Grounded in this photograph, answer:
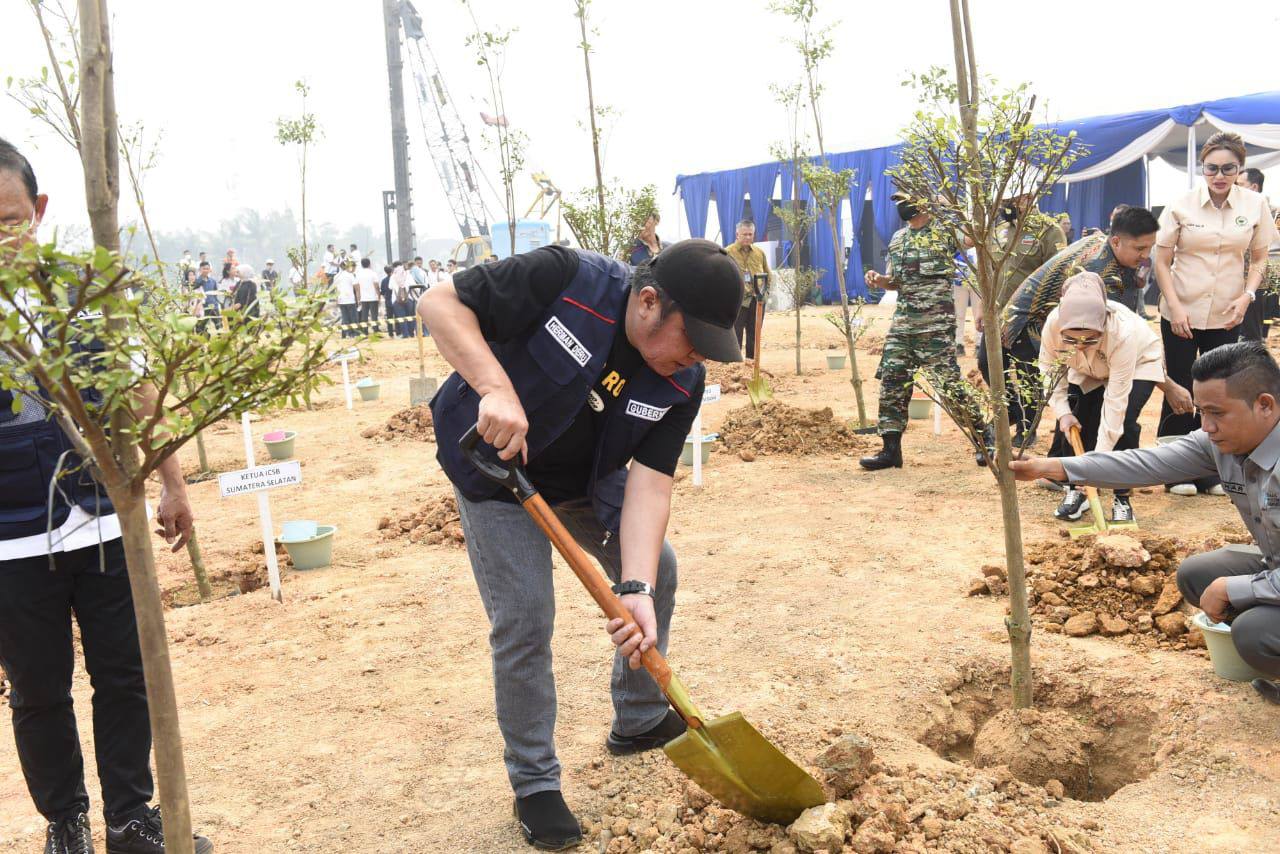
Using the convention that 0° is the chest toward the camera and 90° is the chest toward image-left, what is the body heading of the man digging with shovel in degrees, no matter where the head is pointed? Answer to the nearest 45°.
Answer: approximately 315°

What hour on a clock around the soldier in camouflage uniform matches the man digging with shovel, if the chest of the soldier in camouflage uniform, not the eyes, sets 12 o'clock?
The man digging with shovel is roughly at 11 o'clock from the soldier in camouflage uniform.

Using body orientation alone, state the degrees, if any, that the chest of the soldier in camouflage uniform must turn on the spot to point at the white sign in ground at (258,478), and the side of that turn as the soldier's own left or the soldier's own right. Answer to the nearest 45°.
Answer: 0° — they already face it

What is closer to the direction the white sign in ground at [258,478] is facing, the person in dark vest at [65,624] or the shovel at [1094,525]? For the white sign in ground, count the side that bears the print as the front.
the person in dark vest

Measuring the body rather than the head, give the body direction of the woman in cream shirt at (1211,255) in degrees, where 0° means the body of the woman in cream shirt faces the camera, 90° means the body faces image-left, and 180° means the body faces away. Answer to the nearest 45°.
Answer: approximately 0°

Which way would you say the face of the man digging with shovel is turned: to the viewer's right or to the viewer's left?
to the viewer's right

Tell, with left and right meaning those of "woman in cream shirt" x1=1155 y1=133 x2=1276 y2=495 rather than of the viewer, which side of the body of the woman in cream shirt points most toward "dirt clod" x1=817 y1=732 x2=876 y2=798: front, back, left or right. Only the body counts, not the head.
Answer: front

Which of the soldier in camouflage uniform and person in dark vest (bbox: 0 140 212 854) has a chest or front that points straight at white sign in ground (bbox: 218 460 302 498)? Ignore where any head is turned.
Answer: the soldier in camouflage uniform
